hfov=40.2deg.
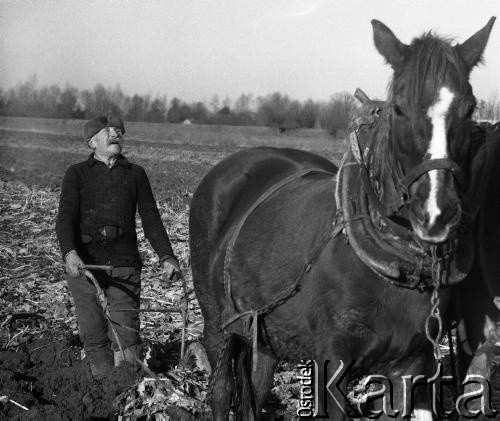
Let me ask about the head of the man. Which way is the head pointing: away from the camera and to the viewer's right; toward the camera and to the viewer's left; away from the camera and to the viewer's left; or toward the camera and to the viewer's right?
toward the camera and to the viewer's right

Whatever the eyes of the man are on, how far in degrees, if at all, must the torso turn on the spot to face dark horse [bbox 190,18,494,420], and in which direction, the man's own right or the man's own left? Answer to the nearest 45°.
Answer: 0° — they already face it

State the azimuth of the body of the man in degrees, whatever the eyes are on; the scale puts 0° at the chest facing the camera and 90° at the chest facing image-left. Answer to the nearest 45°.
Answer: approximately 315°

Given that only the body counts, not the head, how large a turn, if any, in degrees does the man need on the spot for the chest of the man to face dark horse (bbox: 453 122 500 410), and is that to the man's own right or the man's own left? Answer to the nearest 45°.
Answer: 0° — they already face it

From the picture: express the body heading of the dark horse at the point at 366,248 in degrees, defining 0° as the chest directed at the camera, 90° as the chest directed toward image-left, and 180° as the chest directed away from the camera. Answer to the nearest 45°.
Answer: approximately 315°

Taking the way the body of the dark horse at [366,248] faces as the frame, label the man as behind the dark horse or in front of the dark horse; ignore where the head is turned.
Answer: behind
